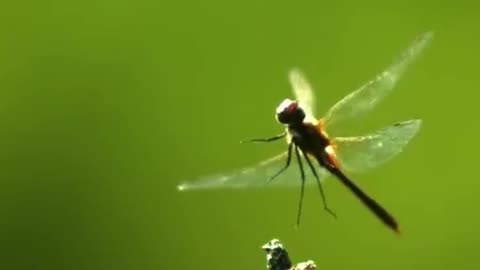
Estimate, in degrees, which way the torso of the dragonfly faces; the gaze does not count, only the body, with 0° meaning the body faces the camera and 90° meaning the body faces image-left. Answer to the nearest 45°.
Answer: approximately 45°
